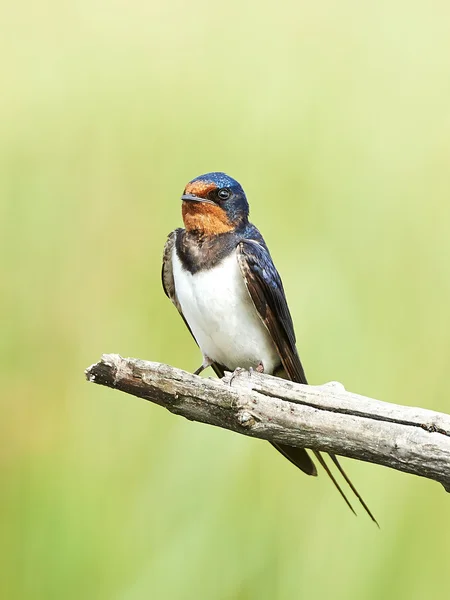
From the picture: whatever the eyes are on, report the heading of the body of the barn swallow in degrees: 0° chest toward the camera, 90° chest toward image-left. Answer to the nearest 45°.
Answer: approximately 45°
